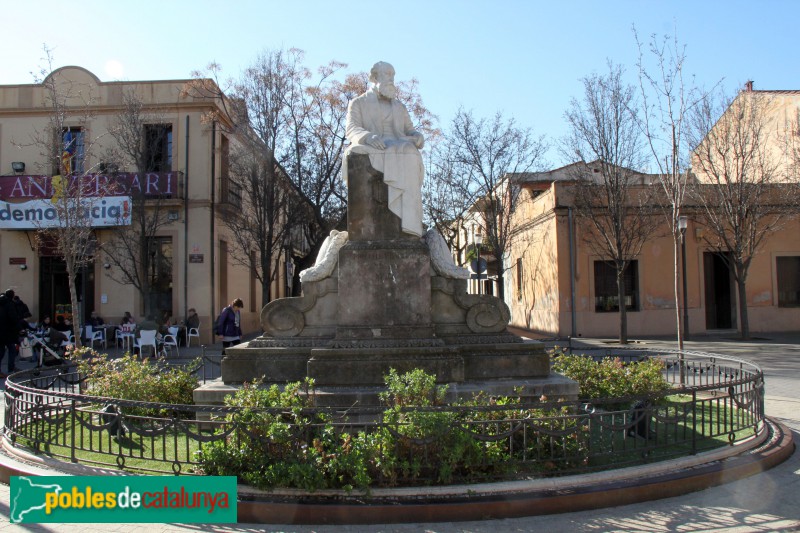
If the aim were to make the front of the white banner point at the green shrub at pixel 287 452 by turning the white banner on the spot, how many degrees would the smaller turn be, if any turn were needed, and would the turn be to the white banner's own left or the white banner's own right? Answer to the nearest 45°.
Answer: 0° — it already faces it

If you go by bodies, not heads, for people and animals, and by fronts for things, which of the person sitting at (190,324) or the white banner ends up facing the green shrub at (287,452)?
the white banner

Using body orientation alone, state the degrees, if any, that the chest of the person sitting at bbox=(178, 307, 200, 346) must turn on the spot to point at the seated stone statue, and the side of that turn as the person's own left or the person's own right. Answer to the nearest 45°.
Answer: approximately 90° to the person's own left

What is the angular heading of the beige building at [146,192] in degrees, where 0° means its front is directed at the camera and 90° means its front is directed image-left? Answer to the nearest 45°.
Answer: approximately 0°

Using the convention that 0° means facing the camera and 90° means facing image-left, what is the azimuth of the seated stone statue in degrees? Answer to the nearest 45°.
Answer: approximately 315°

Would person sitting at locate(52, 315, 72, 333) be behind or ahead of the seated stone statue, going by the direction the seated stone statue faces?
behind

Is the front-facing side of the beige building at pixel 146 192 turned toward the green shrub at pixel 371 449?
yes
